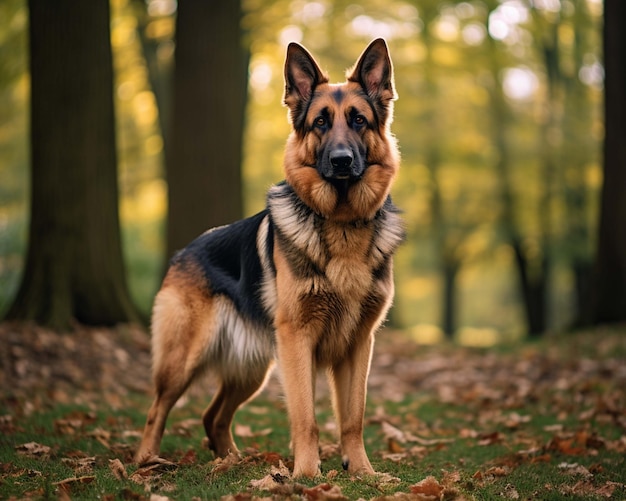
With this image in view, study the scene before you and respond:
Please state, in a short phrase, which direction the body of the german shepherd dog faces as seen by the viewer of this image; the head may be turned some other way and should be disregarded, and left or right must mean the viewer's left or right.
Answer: facing the viewer and to the right of the viewer

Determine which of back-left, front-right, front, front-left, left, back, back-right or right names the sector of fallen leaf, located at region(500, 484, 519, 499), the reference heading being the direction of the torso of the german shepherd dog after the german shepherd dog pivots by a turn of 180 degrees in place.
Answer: back

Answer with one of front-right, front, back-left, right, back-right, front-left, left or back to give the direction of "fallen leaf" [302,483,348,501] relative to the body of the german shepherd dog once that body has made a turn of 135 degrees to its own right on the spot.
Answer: left

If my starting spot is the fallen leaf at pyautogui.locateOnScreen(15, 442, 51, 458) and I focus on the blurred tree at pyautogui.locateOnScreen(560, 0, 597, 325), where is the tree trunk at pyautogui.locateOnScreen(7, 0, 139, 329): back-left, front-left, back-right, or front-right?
front-left

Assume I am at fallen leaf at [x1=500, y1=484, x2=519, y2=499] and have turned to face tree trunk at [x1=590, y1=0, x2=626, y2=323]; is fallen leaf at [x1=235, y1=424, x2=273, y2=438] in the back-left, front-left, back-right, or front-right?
front-left

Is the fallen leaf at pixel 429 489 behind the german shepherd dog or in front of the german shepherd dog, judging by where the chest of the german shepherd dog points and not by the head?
in front

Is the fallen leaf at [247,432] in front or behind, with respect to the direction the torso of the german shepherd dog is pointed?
behind

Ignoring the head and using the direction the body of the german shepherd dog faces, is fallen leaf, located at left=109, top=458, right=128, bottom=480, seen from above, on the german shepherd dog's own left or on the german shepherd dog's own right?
on the german shepherd dog's own right
